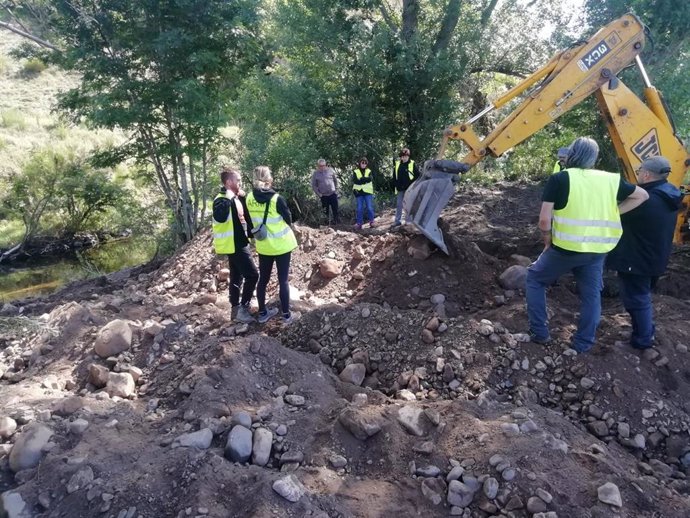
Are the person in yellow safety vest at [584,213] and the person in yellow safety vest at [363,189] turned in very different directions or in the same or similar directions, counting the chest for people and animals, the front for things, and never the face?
very different directions

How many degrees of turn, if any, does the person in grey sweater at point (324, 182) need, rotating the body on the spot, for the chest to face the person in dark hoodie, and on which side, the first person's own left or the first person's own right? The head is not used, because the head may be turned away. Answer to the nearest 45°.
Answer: approximately 45° to the first person's own left

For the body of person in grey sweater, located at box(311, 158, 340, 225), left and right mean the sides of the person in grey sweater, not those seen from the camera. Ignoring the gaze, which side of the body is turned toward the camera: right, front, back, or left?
front

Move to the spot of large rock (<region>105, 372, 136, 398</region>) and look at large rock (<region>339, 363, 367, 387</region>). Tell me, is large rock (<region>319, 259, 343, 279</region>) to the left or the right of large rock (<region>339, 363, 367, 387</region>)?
left

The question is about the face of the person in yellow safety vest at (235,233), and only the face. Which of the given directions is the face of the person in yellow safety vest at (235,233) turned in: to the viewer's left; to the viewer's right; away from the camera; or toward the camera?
to the viewer's right

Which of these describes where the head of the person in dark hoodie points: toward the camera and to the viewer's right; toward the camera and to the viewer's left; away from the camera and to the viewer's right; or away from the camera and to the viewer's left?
away from the camera and to the viewer's left

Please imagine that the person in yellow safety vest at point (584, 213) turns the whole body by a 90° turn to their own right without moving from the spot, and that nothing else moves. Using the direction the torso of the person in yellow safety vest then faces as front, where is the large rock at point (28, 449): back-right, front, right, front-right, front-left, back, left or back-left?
back-right

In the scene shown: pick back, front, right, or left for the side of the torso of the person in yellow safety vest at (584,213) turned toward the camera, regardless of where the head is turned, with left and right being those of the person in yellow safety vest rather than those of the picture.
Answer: back

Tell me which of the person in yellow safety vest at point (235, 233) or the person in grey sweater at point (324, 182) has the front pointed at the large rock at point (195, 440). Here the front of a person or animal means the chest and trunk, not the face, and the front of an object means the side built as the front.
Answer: the person in grey sweater

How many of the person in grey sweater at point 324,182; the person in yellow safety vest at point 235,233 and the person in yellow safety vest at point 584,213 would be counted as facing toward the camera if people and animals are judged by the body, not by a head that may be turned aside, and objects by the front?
1

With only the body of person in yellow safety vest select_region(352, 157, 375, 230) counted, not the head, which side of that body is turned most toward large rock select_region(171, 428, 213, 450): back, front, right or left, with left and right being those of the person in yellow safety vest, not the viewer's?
front

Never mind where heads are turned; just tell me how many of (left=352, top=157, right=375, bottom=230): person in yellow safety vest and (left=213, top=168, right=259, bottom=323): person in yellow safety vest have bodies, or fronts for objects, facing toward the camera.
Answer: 1
